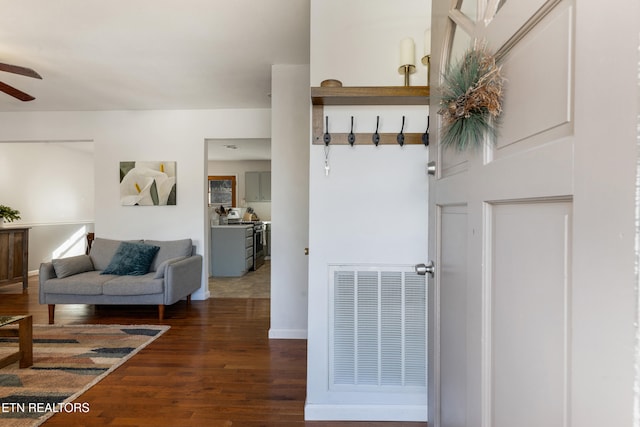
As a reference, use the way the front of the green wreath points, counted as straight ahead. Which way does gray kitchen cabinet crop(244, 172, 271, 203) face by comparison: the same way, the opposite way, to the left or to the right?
to the left

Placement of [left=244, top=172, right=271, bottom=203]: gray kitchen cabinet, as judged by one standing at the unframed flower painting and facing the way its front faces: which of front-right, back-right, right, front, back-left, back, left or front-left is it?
back-left

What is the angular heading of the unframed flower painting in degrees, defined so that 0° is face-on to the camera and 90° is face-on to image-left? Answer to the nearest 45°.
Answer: approximately 0°

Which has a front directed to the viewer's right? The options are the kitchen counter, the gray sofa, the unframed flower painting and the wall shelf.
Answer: the kitchen counter

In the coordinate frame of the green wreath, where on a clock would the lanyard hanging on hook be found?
The lanyard hanging on hook is roughly at 3 o'clock from the green wreath.

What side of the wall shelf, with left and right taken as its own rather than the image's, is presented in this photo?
front

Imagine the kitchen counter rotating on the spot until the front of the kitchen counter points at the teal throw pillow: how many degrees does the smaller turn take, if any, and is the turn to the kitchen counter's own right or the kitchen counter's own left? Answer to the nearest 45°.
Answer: approximately 135° to the kitchen counter's own right

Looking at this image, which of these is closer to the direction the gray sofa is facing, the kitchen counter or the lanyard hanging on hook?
the lanyard hanging on hook

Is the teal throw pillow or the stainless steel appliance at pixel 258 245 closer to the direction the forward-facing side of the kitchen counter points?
the stainless steel appliance

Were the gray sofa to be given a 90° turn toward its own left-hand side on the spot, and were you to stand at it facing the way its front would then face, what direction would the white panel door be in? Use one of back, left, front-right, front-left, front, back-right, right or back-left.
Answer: front-right

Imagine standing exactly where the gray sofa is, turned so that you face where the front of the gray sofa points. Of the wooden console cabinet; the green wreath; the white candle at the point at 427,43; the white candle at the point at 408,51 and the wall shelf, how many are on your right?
1

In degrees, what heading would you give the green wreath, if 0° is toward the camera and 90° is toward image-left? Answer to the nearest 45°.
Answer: approximately 45°

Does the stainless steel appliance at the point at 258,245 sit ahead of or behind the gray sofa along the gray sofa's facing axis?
behind

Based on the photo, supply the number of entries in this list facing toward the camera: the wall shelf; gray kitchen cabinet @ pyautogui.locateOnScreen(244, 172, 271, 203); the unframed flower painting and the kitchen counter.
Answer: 3

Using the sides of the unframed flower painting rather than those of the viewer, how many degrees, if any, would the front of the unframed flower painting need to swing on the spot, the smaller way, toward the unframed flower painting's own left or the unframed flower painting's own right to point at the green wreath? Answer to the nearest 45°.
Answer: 0° — it already faces it

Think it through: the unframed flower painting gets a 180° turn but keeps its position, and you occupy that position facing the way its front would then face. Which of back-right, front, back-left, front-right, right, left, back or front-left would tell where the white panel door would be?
back

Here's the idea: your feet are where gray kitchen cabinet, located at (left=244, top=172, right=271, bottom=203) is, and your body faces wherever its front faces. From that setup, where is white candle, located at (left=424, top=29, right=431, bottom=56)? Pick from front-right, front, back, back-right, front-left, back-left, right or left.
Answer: front
